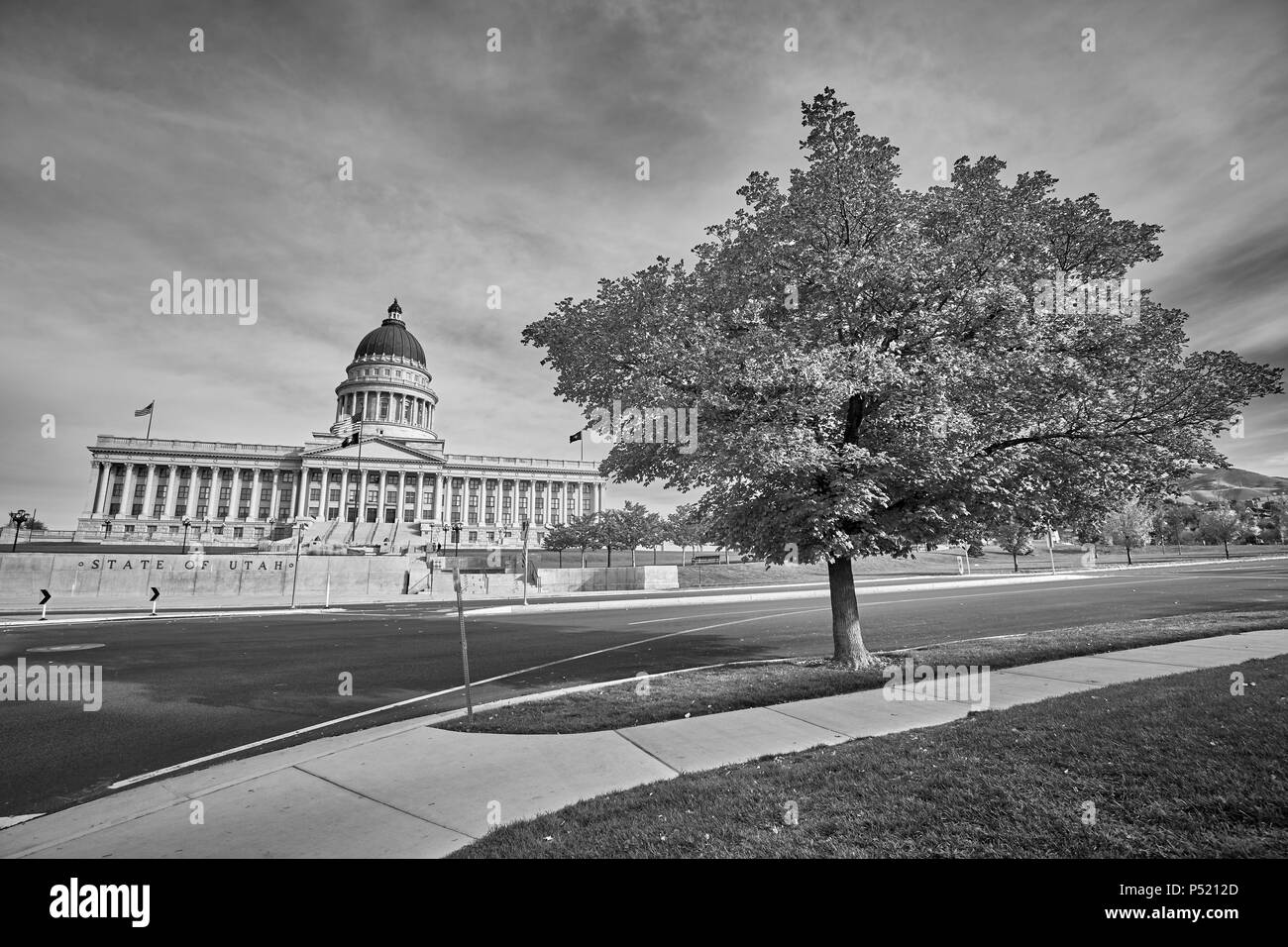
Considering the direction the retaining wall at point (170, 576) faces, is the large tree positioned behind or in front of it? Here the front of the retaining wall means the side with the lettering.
in front

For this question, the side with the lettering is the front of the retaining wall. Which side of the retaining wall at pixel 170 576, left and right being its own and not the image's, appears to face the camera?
front
